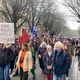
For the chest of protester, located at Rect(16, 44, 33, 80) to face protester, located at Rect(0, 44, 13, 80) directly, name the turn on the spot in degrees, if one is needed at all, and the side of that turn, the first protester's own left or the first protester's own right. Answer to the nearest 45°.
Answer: approximately 90° to the first protester's own right

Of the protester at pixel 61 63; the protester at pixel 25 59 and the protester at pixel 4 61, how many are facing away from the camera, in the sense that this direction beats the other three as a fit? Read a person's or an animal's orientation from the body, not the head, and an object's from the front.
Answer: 0

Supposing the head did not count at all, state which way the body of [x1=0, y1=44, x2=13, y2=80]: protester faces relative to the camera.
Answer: toward the camera

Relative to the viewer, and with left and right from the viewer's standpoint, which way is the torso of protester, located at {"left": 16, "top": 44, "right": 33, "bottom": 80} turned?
facing the viewer and to the left of the viewer

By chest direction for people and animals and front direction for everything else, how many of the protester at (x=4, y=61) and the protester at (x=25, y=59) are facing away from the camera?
0

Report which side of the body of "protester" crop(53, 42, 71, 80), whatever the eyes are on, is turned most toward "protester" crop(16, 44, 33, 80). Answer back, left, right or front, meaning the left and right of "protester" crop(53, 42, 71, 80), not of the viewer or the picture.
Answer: right

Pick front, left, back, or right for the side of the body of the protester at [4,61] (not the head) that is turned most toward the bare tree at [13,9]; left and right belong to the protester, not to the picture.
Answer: back
